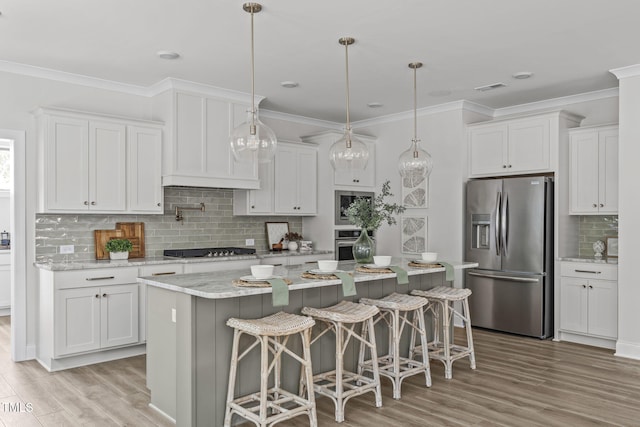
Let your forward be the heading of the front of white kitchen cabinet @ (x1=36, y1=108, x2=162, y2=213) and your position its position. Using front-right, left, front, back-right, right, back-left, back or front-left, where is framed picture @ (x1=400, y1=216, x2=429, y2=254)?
front-left

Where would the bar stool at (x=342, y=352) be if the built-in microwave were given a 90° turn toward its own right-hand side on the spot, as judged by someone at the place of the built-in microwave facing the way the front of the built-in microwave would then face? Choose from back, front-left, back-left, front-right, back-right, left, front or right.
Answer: front-left

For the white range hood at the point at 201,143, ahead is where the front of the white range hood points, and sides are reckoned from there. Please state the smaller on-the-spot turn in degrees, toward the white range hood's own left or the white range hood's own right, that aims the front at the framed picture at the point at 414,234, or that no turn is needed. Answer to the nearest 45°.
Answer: approximately 45° to the white range hood's own left

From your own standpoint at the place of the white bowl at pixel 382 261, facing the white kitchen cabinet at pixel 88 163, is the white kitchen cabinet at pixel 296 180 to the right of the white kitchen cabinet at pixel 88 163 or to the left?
right

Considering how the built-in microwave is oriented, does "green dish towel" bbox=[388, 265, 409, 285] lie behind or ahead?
ahead

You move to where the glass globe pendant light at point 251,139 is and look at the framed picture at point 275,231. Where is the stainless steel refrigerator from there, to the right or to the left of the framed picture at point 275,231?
right

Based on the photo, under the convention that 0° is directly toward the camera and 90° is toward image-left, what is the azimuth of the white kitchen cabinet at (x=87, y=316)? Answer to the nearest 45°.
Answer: approximately 315°

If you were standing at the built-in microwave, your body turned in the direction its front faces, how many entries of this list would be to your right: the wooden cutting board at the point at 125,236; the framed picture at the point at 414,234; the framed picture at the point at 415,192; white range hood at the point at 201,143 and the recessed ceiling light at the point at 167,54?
3

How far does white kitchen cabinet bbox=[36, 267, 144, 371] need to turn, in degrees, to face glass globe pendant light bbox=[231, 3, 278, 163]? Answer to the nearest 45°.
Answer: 0° — it already faces it

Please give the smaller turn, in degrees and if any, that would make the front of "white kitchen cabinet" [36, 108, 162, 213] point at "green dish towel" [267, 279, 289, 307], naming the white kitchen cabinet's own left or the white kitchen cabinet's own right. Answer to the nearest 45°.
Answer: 0° — it already faces it

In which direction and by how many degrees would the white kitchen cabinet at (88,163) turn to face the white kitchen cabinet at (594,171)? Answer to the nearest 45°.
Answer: approximately 45° to its left
